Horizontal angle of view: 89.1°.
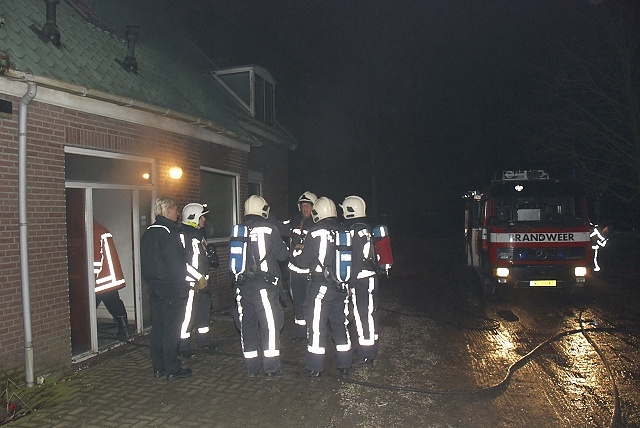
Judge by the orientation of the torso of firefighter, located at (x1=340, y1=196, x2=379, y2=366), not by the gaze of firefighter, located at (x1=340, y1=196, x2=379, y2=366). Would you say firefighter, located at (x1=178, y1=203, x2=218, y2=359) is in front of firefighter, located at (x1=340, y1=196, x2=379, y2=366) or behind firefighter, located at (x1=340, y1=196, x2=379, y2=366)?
in front

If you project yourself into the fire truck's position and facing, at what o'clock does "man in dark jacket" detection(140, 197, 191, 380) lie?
The man in dark jacket is roughly at 1 o'clock from the fire truck.

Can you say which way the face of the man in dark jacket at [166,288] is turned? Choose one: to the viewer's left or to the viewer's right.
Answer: to the viewer's right

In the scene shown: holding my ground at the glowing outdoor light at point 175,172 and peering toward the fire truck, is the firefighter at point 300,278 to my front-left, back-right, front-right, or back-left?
front-right

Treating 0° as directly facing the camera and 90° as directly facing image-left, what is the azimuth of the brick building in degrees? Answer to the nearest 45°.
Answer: approximately 315°

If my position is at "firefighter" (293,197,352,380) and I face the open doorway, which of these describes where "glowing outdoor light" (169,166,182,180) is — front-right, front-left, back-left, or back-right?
front-right

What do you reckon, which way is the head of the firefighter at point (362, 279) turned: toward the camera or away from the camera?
away from the camera

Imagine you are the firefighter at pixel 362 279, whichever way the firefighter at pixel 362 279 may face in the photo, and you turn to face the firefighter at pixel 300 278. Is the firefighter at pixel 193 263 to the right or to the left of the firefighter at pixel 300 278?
left

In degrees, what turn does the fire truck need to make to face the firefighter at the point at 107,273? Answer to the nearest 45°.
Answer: approximately 45° to its right

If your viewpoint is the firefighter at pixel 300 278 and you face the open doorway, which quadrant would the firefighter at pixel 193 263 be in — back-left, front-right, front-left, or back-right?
front-left

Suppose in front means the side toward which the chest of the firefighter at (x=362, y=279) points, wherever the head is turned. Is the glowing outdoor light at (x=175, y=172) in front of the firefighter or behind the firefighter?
in front

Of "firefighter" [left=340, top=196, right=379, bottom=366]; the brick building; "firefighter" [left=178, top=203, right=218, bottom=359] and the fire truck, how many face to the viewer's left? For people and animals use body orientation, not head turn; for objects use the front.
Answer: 1

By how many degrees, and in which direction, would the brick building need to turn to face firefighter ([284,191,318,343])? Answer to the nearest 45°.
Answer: approximately 45° to its left

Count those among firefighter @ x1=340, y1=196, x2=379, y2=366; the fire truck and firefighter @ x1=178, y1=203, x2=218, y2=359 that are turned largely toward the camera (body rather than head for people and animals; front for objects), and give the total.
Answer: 1

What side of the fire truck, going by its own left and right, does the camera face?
front
